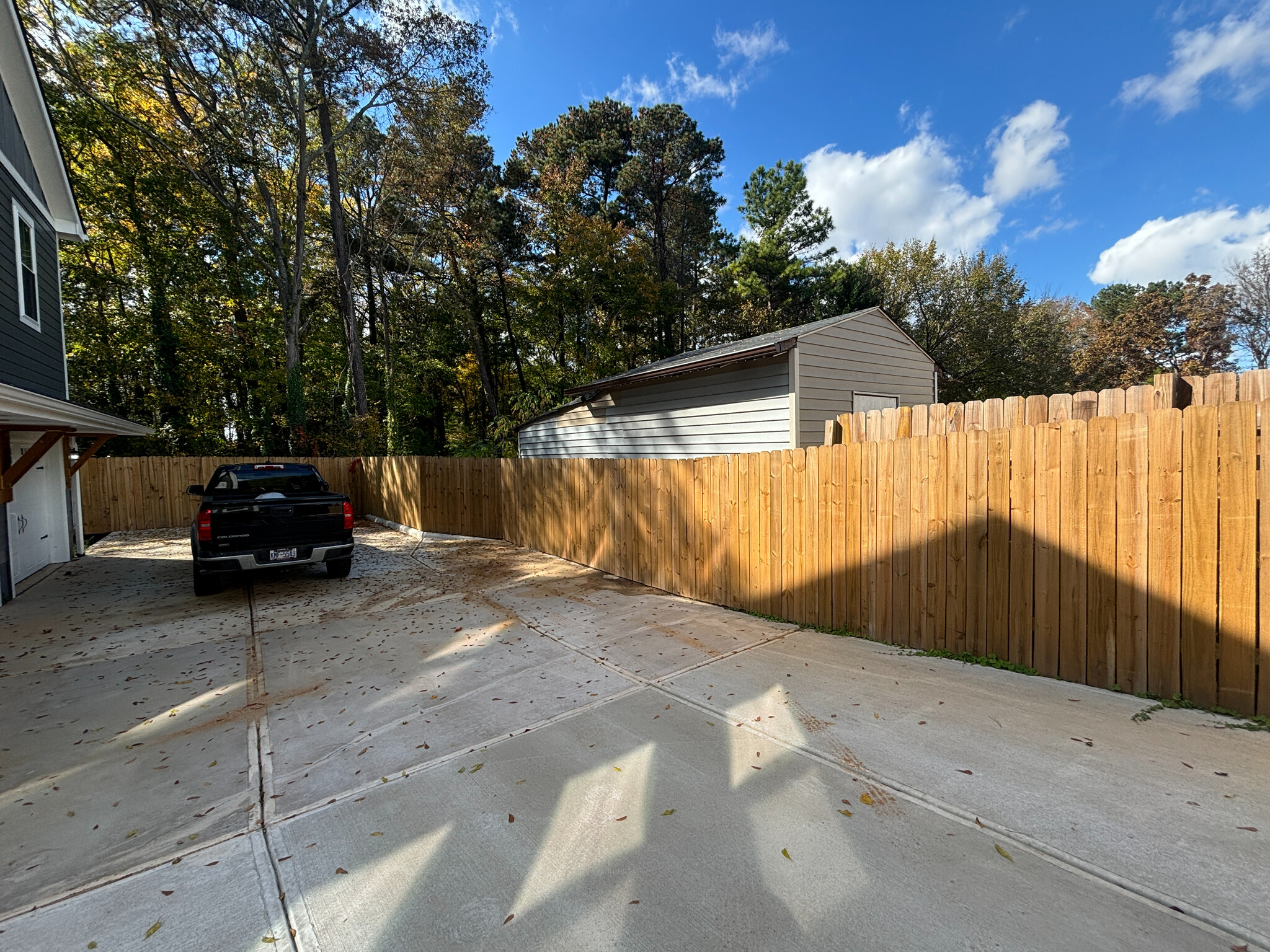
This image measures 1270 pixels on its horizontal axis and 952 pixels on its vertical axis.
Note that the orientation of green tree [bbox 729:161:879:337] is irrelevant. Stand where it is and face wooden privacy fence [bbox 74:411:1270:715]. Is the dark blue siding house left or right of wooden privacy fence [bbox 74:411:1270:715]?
right

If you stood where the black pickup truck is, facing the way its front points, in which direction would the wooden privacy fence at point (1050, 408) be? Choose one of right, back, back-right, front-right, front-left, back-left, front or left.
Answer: back-right

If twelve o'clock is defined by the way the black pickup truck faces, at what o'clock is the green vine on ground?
The green vine on ground is roughly at 5 o'clock from the black pickup truck.

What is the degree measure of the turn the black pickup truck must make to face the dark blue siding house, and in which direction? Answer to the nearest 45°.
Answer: approximately 45° to its left

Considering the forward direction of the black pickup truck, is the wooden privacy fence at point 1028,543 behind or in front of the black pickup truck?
behind

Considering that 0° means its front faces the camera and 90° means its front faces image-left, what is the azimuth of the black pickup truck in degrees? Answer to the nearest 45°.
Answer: approximately 180°

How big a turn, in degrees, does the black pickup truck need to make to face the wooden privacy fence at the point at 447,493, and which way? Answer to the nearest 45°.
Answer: approximately 45° to its right

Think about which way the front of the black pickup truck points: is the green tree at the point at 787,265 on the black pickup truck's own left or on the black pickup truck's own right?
on the black pickup truck's own right

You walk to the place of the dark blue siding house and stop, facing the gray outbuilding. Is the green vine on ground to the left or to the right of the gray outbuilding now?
right

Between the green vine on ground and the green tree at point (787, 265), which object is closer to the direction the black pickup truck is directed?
the green tree

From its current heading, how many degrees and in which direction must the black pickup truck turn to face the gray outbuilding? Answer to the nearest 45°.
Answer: approximately 90° to its right
